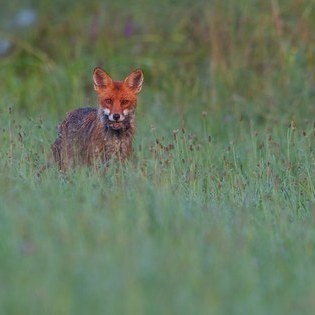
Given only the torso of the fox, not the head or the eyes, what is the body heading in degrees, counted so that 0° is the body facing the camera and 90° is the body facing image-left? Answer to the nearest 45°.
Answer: approximately 315°
